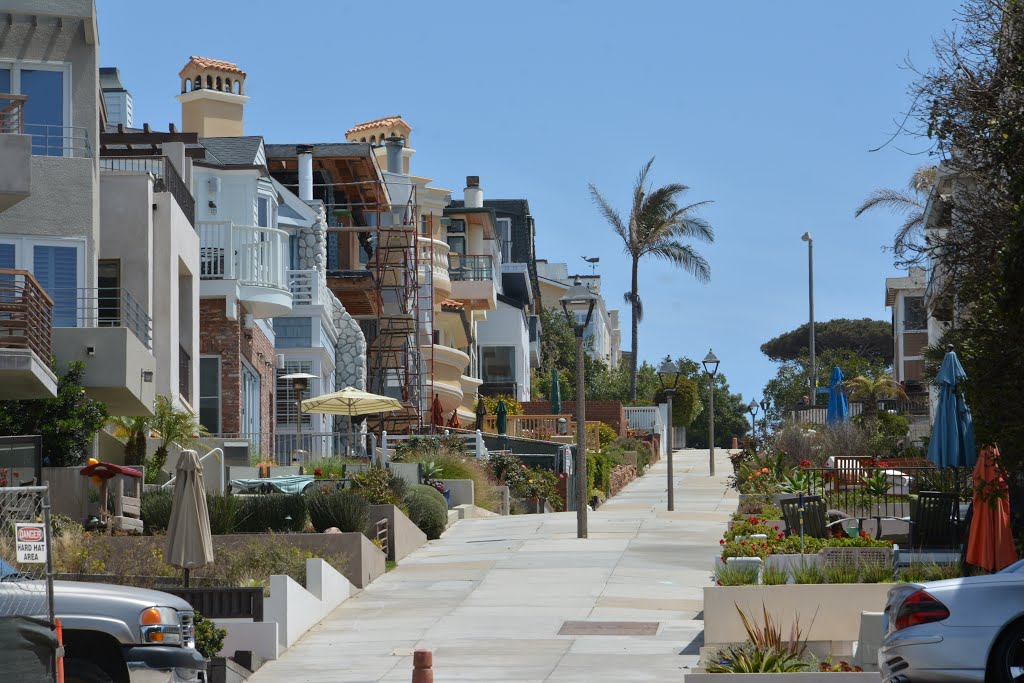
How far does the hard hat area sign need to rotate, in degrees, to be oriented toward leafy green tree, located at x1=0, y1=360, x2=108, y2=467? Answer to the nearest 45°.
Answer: approximately 180°

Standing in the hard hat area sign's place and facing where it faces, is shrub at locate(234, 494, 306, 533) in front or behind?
behind

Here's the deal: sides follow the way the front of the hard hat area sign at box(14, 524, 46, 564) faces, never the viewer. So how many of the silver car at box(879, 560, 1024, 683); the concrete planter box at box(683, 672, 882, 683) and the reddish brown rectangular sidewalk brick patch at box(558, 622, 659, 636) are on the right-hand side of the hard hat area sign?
0

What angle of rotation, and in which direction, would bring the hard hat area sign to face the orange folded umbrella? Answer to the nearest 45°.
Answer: approximately 135° to its left

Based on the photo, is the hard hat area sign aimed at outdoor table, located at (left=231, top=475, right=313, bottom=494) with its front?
no

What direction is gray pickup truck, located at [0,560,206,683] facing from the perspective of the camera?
to the viewer's right

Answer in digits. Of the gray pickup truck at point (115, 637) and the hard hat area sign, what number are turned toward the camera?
1

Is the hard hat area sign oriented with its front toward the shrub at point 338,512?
no

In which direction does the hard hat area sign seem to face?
toward the camera

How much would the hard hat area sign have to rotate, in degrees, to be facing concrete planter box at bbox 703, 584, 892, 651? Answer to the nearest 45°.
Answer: approximately 135° to its left

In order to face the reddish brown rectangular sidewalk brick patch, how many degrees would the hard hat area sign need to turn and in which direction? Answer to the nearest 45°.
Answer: approximately 135° to its left

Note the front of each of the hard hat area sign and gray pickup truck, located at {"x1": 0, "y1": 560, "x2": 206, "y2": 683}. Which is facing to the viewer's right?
the gray pickup truck

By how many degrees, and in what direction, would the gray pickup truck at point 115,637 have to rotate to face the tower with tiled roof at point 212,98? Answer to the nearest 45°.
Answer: approximately 90° to its left

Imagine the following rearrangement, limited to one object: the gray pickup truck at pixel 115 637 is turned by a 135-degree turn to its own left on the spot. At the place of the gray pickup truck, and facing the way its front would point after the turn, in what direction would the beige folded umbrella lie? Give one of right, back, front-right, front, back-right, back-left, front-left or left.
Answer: front-right

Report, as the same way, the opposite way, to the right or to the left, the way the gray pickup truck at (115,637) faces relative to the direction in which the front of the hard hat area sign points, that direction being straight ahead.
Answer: to the left

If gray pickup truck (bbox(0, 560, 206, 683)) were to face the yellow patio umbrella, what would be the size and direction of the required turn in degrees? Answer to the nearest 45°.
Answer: approximately 90° to its left

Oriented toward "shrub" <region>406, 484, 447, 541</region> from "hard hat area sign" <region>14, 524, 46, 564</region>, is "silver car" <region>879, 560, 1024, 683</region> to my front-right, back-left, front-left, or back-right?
front-right

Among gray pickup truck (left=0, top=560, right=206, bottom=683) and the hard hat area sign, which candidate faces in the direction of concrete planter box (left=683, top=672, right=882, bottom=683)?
the gray pickup truck
